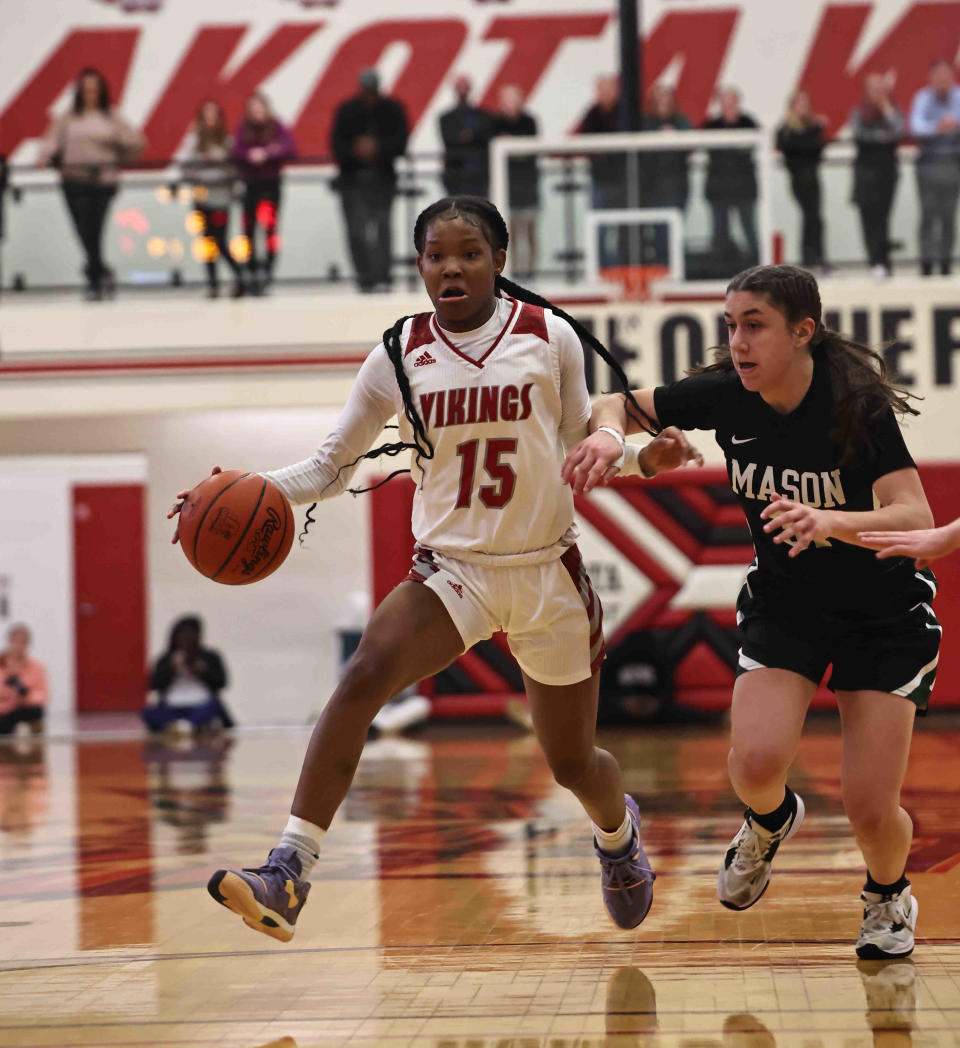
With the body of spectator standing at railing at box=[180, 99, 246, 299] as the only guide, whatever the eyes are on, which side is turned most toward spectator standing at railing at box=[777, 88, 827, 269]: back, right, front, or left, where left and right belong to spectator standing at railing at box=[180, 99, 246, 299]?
left

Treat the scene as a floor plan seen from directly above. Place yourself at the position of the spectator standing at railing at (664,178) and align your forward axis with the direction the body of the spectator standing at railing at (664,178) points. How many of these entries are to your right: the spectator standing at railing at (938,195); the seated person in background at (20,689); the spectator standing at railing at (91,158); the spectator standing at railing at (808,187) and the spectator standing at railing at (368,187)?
3
